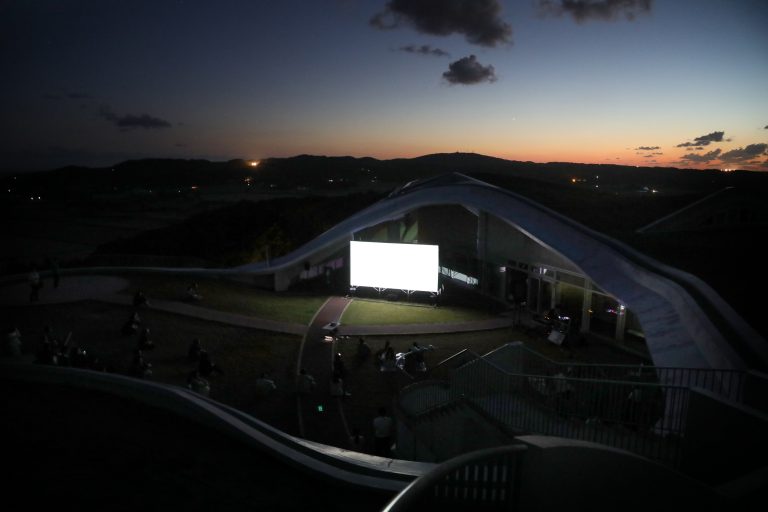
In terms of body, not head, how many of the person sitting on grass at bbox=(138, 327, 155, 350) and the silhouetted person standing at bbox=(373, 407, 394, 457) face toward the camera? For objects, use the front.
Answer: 0

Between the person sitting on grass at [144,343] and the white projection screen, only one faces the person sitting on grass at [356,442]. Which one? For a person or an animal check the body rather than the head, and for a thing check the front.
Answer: the white projection screen

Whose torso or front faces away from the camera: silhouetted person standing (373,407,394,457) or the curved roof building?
the silhouetted person standing

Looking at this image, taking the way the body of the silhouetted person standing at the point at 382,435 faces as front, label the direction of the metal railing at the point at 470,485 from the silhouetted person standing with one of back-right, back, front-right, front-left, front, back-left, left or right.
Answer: back

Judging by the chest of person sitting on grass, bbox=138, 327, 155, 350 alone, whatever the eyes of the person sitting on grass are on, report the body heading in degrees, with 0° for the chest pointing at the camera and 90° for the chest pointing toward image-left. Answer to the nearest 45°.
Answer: approximately 225°

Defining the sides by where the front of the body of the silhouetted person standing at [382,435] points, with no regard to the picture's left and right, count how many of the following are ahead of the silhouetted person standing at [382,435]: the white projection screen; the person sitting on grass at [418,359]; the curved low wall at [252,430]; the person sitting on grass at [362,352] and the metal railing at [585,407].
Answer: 3

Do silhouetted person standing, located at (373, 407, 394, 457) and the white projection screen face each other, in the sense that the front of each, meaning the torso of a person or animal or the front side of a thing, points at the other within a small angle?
yes

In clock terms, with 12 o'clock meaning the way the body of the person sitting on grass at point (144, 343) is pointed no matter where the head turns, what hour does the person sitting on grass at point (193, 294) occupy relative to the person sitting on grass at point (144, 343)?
the person sitting on grass at point (193, 294) is roughly at 11 o'clock from the person sitting on grass at point (144, 343).

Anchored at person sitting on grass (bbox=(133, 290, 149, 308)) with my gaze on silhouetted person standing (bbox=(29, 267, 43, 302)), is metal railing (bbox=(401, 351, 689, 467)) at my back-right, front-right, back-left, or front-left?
back-left

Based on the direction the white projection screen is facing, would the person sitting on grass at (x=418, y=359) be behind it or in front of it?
in front

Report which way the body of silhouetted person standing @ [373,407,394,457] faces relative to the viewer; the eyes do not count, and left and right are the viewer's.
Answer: facing away from the viewer

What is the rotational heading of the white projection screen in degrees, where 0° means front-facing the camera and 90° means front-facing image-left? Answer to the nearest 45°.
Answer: approximately 0°

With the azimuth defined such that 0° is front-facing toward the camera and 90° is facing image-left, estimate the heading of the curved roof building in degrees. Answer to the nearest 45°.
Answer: approximately 45°
